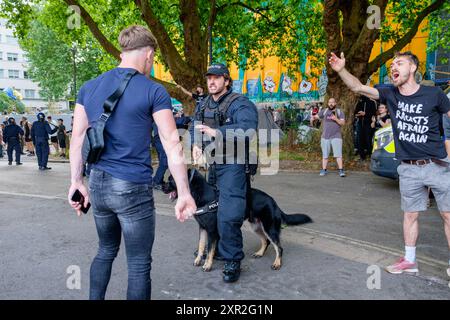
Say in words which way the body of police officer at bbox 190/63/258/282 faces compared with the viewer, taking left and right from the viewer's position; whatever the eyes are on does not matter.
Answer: facing the viewer and to the left of the viewer

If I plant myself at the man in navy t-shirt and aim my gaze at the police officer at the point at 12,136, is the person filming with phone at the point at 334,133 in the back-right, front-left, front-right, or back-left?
front-right

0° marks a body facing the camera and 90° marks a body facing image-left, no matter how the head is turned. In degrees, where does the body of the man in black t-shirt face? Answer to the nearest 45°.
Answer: approximately 45°

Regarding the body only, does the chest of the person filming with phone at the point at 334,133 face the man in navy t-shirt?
yes

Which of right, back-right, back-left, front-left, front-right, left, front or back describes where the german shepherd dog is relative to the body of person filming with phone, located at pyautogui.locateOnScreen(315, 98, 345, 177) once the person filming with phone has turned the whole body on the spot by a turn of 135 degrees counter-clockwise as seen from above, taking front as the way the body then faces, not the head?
back-right

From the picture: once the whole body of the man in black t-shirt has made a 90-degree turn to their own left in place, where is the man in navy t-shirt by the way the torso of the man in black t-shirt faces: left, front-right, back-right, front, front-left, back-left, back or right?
right

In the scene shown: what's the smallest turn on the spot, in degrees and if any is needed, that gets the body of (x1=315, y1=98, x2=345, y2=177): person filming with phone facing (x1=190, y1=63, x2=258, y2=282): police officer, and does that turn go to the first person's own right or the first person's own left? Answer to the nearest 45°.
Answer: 0° — they already face them

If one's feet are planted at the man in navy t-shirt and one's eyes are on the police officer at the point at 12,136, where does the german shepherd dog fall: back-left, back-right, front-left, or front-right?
front-right

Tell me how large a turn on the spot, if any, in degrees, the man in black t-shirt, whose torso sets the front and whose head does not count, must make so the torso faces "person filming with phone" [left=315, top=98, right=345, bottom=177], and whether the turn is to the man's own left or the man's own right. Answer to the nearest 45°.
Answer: approximately 135° to the man's own right

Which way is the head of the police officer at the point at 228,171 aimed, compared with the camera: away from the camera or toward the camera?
toward the camera

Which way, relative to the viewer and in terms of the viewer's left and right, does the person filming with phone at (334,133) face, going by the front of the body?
facing the viewer
